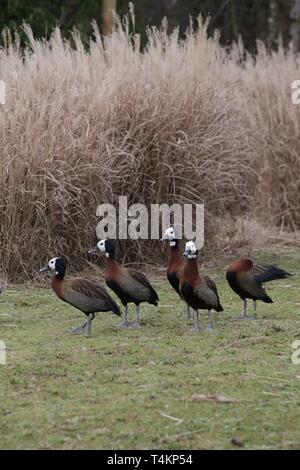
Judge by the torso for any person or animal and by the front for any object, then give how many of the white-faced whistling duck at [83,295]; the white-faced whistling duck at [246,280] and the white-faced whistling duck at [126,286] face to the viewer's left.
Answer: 3

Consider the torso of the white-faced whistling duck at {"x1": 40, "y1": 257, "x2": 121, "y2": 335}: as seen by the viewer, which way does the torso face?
to the viewer's left

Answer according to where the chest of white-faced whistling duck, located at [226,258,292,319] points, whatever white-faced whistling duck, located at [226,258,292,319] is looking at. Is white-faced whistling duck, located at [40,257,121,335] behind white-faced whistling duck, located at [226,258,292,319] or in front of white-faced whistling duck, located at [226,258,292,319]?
in front

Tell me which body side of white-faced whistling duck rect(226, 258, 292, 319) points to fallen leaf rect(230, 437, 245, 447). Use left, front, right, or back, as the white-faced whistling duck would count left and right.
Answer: left

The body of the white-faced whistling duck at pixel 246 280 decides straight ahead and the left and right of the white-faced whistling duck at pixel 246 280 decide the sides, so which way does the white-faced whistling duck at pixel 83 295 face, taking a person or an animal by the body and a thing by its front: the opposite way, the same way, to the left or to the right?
the same way

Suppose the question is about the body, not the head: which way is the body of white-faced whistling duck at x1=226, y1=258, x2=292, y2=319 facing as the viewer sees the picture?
to the viewer's left

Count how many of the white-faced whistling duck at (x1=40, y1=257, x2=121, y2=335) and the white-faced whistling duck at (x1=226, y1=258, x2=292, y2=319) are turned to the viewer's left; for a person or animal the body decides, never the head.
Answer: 2

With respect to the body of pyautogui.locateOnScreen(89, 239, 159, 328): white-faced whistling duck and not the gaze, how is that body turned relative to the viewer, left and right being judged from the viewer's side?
facing to the left of the viewer

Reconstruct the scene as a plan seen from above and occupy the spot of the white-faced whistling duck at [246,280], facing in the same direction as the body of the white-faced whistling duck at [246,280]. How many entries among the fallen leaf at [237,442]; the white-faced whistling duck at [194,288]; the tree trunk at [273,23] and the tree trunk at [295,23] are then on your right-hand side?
2

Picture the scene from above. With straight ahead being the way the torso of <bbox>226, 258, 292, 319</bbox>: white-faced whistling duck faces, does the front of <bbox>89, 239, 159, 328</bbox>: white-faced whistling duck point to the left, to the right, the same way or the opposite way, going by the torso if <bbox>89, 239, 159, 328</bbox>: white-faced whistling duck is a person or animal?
the same way

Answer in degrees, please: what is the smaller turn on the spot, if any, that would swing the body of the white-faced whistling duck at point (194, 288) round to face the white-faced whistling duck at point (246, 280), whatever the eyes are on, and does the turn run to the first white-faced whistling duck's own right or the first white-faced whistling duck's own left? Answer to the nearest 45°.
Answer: approximately 180°

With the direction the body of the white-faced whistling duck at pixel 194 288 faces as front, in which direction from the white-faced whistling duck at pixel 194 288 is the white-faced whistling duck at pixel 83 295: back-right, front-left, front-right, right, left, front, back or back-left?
front-right

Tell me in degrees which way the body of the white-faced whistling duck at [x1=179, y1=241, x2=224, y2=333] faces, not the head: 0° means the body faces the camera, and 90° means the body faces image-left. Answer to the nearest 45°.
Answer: approximately 45°

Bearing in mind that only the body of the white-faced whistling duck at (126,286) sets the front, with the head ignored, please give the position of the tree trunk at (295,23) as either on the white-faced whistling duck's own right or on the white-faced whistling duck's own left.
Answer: on the white-faced whistling duck's own right

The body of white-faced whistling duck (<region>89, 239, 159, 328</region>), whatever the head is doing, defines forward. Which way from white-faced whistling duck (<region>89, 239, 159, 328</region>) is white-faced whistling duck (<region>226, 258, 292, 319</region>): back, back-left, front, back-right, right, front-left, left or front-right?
back

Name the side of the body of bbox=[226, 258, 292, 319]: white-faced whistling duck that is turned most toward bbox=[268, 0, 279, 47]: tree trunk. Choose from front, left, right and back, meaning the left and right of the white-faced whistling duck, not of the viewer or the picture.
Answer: right
